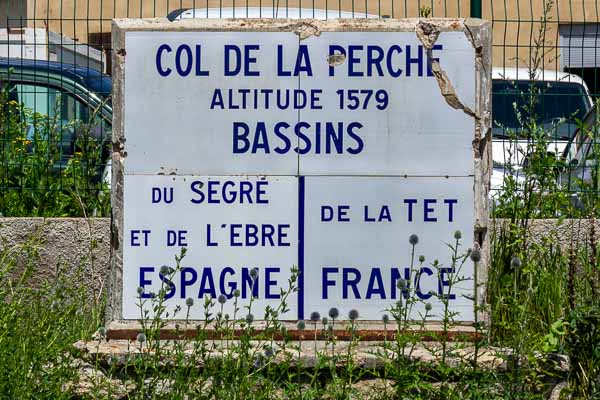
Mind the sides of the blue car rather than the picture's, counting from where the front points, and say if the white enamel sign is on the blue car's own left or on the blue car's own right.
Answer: on the blue car's own right

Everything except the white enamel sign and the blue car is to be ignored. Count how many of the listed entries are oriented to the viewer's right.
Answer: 1

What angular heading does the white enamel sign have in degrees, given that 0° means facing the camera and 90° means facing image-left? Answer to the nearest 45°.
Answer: approximately 0°

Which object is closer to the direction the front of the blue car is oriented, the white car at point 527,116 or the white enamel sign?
the white car

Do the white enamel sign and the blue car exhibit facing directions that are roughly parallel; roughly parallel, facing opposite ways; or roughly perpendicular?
roughly perpendicular

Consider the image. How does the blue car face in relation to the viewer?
to the viewer's right

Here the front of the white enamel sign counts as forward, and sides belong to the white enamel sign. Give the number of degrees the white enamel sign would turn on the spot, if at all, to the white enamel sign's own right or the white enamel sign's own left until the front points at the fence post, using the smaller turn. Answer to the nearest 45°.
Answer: approximately 135° to the white enamel sign's own left
